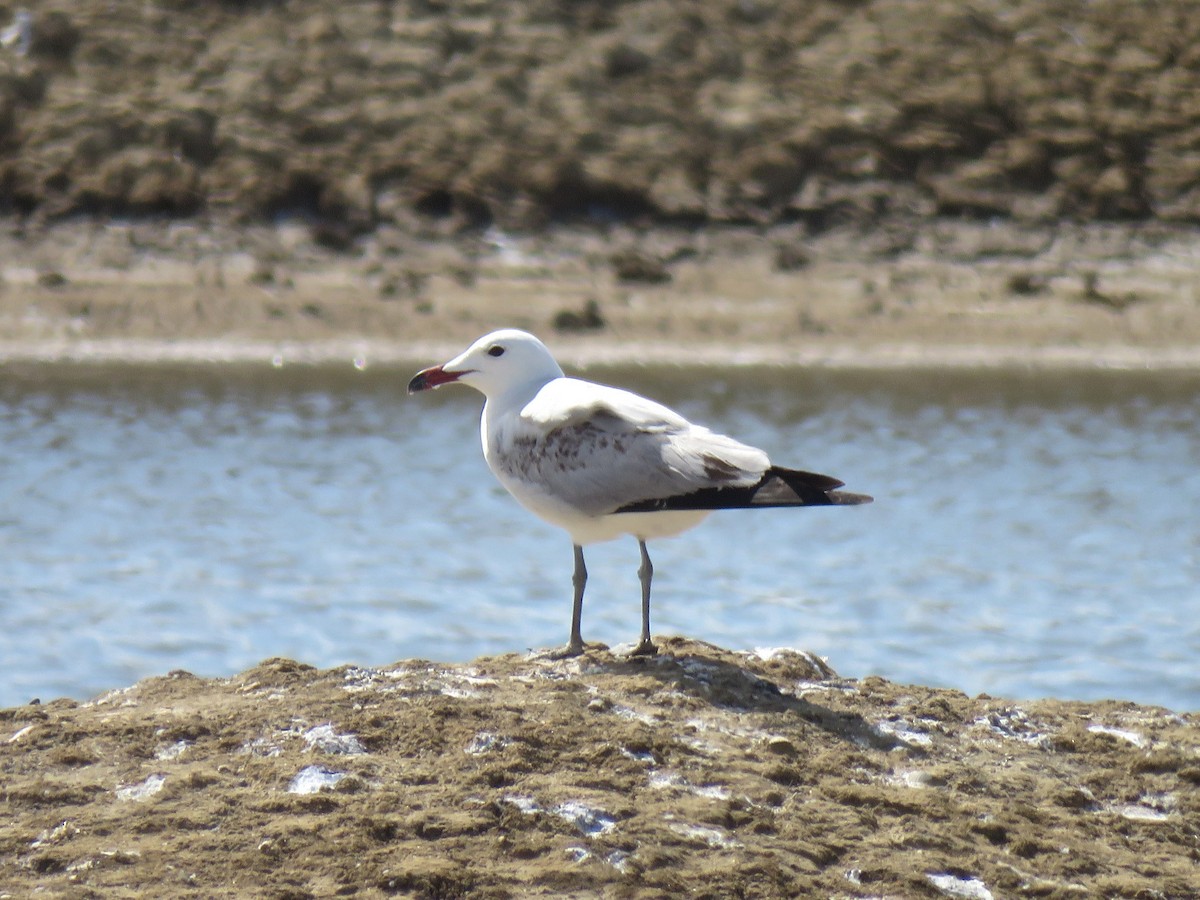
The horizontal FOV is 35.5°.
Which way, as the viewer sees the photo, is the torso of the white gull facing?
to the viewer's left
